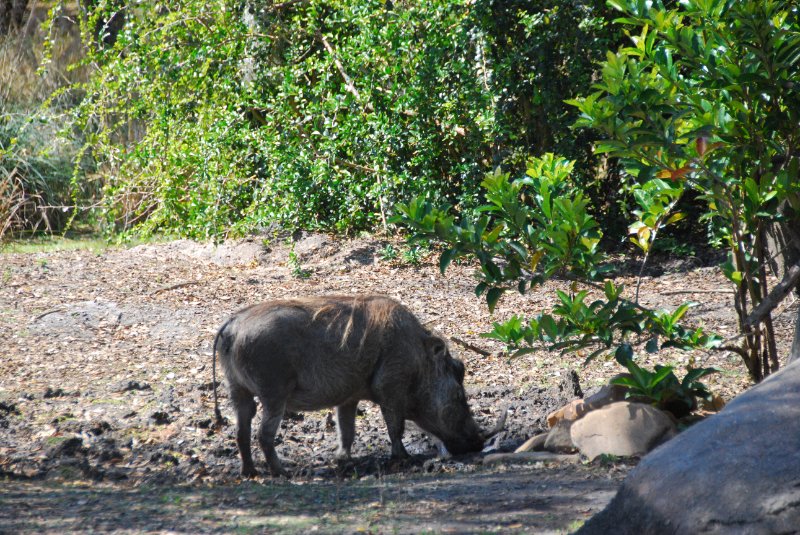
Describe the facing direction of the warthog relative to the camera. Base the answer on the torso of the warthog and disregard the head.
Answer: to the viewer's right

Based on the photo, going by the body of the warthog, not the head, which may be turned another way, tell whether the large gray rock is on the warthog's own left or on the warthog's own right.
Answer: on the warthog's own right

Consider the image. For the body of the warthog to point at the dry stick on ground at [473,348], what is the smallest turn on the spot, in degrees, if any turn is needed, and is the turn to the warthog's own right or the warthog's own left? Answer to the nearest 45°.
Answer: approximately 45° to the warthog's own left

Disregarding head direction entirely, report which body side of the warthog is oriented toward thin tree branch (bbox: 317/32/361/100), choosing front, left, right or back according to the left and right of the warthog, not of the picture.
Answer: left

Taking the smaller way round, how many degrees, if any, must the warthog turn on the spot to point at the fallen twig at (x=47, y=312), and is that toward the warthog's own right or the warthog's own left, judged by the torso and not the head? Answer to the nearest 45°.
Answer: approximately 135° to the warthog's own left

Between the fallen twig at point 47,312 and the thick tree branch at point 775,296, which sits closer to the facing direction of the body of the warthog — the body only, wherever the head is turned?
the thick tree branch

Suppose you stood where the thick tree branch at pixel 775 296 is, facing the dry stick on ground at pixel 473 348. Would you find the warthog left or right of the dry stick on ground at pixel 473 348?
left

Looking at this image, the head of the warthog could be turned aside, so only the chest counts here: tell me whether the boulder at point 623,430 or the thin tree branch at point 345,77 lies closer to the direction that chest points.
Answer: the boulder

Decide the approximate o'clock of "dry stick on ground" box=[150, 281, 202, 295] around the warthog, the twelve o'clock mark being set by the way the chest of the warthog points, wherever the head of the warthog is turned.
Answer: The dry stick on ground is roughly at 8 o'clock from the warthog.
